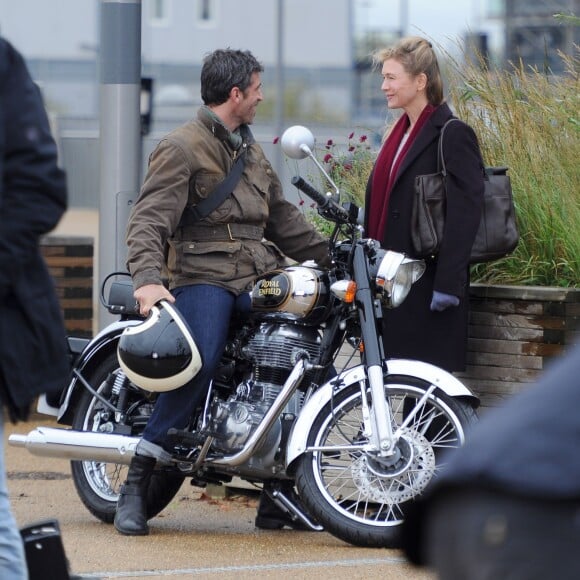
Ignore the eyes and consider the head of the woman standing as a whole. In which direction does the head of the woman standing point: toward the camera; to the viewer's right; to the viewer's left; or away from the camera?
to the viewer's left

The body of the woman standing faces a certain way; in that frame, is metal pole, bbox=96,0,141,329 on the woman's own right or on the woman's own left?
on the woman's own right

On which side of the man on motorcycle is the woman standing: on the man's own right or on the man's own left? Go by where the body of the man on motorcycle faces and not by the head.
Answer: on the man's own left

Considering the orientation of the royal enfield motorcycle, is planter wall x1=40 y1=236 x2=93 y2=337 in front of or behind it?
behind

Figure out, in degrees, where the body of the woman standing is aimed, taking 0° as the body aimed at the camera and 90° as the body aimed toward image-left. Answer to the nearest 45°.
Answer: approximately 45°

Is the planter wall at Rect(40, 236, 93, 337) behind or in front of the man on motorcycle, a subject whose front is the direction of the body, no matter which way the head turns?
behind

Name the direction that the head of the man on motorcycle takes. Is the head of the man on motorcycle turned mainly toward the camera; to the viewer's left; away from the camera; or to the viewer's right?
to the viewer's right

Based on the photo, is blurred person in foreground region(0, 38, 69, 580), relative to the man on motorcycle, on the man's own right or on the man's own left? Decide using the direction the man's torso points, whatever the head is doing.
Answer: on the man's own right
